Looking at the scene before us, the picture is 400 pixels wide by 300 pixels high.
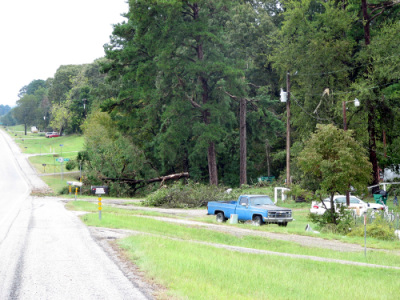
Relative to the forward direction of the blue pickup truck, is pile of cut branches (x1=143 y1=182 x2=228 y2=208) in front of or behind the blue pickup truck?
behind

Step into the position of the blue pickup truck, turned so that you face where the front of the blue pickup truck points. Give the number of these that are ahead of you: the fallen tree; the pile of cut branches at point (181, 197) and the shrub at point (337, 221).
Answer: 1

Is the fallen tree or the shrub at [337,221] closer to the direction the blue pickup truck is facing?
the shrub

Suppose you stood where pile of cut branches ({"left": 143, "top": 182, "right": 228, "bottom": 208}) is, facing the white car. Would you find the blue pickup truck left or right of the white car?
right

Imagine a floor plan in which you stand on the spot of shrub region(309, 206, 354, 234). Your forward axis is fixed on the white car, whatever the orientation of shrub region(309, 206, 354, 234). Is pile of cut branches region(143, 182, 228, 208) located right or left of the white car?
left

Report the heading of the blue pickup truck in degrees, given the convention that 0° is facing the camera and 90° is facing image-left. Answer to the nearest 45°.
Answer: approximately 315°

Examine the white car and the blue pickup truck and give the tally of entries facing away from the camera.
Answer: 0

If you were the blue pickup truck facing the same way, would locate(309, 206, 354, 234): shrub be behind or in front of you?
in front
